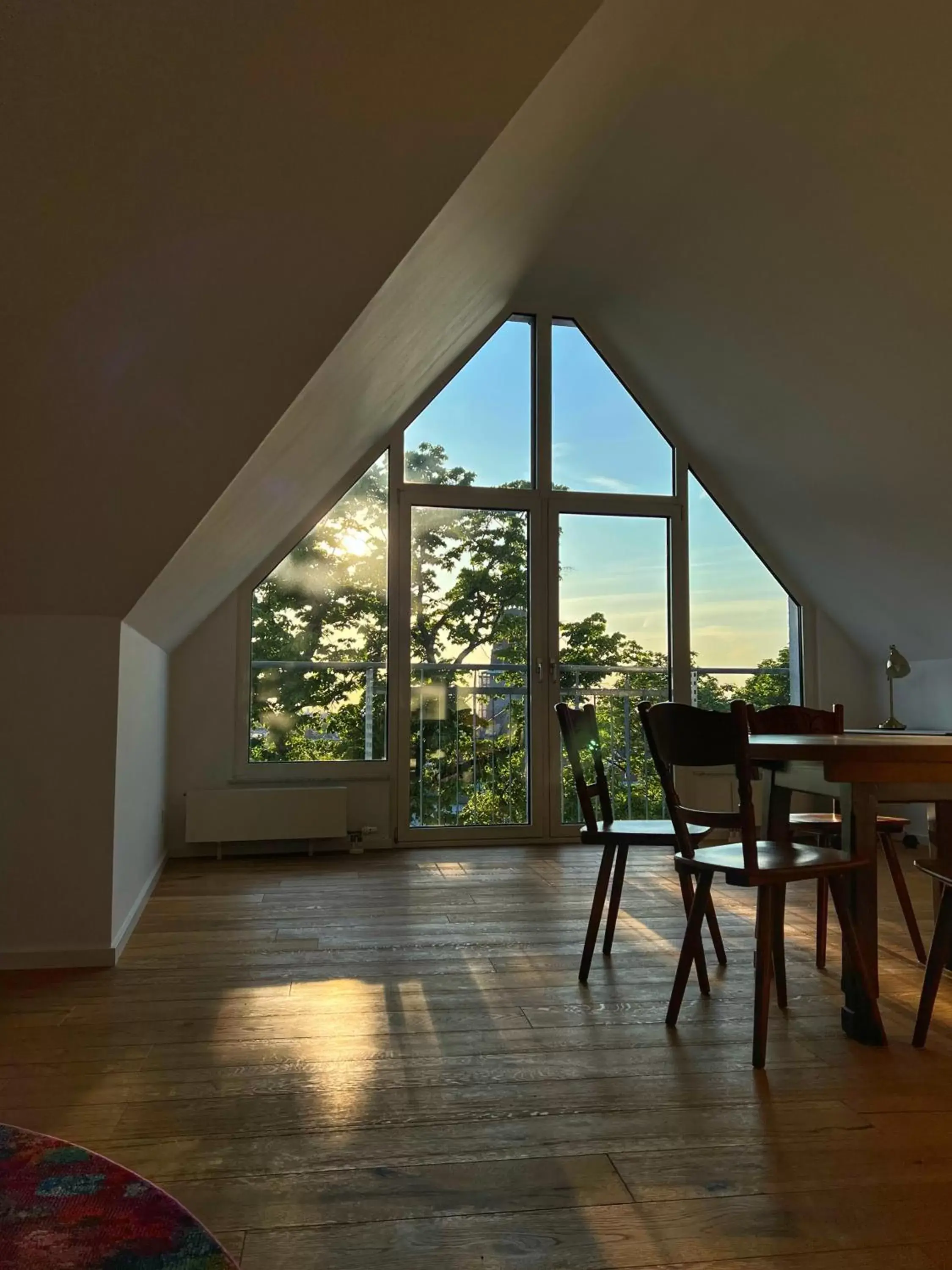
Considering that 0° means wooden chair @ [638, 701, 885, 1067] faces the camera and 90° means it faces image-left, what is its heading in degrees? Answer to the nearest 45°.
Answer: approximately 225°

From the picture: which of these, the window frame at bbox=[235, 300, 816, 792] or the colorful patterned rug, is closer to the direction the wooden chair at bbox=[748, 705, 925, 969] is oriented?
the colorful patterned rug

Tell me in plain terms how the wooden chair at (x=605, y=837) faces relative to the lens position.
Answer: facing to the right of the viewer

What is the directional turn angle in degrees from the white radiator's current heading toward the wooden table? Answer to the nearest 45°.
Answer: approximately 45° to its left

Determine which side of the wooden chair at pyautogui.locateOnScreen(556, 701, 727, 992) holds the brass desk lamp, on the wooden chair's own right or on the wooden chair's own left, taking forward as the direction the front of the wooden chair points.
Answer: on the wooden chair's own left

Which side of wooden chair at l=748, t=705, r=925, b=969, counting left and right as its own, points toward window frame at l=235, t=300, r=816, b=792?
back

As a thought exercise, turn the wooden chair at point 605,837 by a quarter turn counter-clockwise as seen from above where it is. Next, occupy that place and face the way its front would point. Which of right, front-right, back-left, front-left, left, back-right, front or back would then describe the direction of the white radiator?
front-left

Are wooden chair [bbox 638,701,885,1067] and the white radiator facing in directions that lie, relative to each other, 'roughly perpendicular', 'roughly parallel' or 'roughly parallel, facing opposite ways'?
roughly perpendicular
